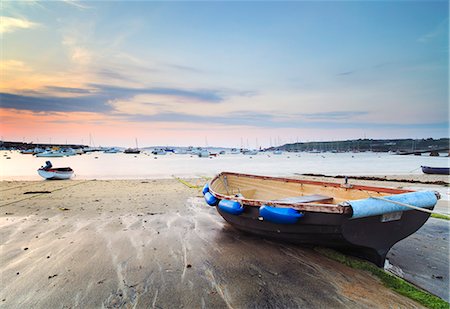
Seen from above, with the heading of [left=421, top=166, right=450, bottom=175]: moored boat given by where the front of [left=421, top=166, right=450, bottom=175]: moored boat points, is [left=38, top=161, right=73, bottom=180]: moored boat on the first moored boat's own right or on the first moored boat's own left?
on the first moored boat's own left

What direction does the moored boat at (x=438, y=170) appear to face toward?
to the viewer's left

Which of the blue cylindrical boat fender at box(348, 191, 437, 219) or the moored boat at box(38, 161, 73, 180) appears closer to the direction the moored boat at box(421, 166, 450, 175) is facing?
the moored boat

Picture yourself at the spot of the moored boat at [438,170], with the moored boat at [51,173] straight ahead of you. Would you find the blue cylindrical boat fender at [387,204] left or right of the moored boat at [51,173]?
left

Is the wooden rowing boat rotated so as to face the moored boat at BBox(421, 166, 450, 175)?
no

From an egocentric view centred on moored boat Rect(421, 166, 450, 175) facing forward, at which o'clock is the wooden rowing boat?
The wooden rowing boat is roughly at 9 o'clock from the moored boat.

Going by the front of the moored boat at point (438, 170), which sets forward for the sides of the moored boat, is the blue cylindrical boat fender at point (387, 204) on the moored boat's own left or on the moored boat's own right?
on the moored boat's own left

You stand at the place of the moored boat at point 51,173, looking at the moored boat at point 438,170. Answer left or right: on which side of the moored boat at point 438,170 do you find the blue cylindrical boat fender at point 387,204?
right
